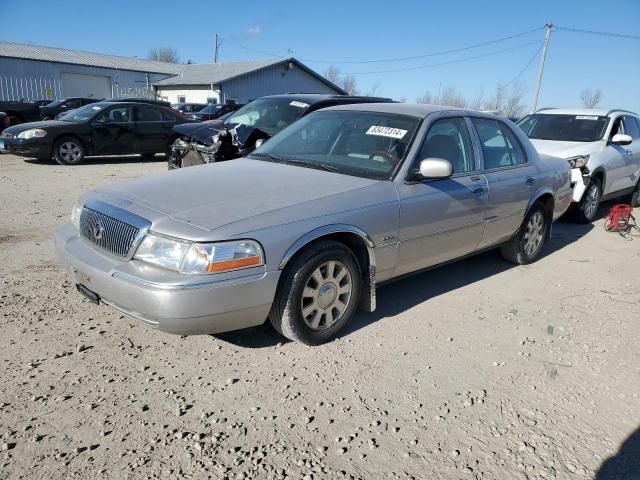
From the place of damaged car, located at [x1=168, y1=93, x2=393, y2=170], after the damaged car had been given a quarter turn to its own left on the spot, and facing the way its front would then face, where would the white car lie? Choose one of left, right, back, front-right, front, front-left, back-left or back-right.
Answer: front-left

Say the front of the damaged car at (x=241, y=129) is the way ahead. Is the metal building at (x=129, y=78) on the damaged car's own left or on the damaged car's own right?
on the damaged car's own right

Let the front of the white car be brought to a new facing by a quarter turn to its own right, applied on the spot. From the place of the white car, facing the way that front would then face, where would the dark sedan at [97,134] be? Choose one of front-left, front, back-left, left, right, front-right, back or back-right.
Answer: front-left

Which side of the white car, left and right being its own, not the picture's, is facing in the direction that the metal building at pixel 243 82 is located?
right

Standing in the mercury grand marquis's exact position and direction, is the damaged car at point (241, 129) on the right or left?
on its right

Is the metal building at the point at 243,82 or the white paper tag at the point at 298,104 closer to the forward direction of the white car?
the white paper tag

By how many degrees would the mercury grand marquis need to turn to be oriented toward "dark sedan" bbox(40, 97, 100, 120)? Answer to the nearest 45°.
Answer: approximately 90° to its right

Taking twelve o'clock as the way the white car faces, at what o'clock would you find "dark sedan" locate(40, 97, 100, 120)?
The dark sedan is roughly at 2 o'clock from the white car.

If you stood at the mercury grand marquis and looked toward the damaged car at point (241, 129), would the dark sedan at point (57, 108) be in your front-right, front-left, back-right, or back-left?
front-left

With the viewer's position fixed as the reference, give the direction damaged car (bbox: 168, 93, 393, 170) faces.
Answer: facing the viewer and to the left of the viewer
